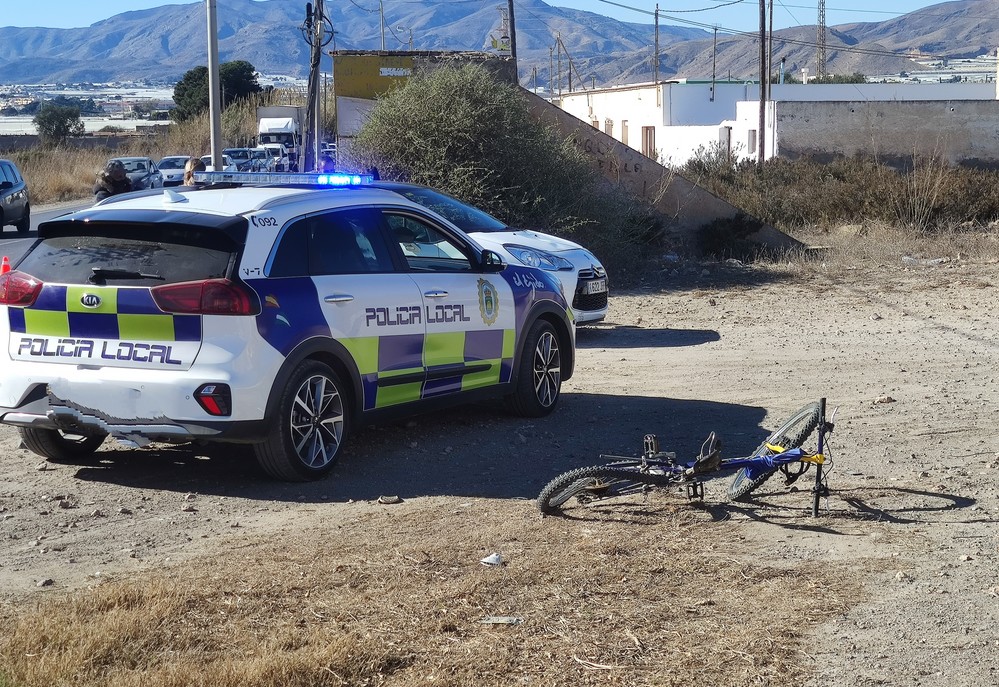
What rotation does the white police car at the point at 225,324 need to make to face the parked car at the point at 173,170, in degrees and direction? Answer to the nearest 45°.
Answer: approximately 45° to its left

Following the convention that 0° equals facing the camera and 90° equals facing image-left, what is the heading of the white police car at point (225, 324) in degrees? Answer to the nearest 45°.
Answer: approximately 225°

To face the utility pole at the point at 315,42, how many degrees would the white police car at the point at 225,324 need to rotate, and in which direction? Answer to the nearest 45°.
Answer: approximately 45° to its left

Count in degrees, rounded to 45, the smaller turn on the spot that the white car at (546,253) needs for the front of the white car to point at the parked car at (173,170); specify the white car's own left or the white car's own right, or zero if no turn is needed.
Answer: approximately 135° to the white car's own left

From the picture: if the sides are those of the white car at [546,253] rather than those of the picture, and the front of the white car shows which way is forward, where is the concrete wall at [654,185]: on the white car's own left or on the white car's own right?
on the white car's own left

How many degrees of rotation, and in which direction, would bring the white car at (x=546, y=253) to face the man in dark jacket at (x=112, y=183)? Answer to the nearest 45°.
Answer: approximately 180°

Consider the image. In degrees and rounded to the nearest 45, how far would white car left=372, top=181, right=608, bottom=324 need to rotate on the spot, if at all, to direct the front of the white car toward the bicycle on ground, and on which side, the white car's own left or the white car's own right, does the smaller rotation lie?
approximately 45° to the white car's own right

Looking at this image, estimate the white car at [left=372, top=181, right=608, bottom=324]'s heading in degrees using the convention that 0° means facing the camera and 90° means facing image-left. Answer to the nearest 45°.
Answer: approximately 315°

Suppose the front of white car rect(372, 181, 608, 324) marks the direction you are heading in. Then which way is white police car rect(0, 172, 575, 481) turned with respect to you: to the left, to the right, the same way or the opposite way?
to the left

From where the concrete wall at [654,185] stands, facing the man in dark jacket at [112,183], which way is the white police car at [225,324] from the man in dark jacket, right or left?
left

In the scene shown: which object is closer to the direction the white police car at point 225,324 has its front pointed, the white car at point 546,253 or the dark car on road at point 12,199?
the white car
